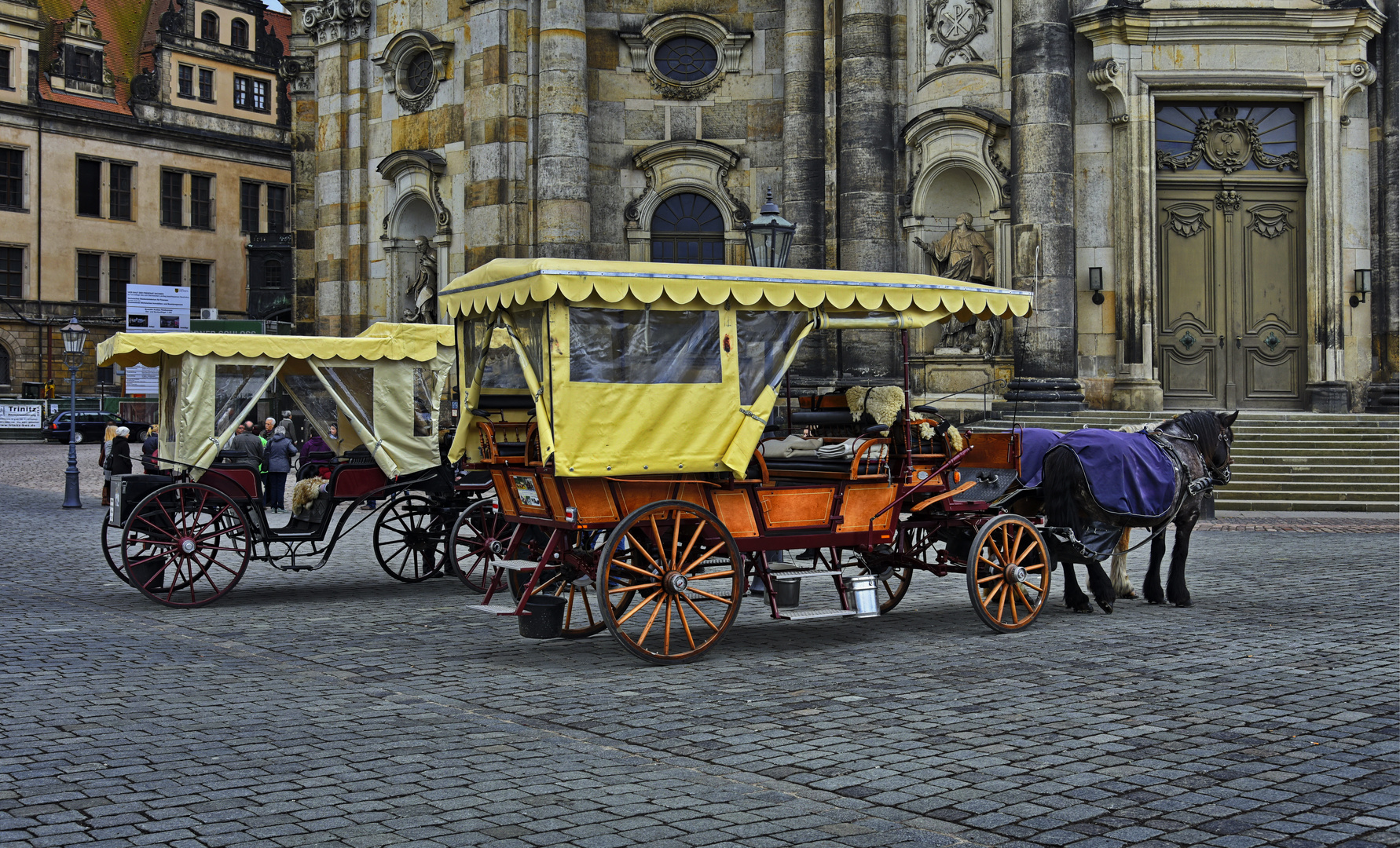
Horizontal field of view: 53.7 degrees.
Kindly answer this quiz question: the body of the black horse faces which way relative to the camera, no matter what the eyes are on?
to the viewer's right

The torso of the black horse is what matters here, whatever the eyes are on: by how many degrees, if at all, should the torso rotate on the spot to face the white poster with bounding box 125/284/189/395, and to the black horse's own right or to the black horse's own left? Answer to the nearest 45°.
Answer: approximately 135° to the black horse's own left

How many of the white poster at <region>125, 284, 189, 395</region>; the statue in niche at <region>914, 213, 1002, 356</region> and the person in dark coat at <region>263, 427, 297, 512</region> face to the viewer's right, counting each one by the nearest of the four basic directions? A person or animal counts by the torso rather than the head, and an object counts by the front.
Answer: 0

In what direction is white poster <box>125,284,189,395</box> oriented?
toward the camera

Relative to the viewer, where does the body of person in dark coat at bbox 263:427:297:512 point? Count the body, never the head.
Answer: away from the camera

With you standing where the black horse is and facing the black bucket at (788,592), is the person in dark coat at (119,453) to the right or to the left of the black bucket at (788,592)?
right

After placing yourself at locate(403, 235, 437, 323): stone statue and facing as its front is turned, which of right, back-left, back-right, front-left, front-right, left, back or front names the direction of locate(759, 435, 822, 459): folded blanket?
front-left

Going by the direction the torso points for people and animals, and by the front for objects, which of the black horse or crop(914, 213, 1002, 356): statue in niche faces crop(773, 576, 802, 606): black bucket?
the statue in niche

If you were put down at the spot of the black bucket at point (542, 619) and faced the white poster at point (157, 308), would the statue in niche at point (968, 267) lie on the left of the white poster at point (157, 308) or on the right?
right

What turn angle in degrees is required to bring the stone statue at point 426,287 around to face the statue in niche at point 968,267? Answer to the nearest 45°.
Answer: approximately 90° to its left

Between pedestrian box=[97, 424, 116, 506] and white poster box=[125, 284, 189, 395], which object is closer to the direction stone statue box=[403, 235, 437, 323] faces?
the pedestrian

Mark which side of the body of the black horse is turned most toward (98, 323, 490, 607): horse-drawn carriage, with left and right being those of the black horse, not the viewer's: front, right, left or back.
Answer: back

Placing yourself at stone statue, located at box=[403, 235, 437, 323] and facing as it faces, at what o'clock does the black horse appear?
The black horse is roughly at 10 o'clock from the stone statue.

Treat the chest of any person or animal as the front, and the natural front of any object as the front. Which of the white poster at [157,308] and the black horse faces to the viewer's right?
the black horse

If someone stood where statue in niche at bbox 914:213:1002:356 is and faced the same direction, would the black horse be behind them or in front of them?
in front

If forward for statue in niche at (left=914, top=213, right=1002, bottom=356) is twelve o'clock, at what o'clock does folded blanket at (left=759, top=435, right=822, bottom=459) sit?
The folded blanket is roughly at 12 o'clock from the statue in niche.
